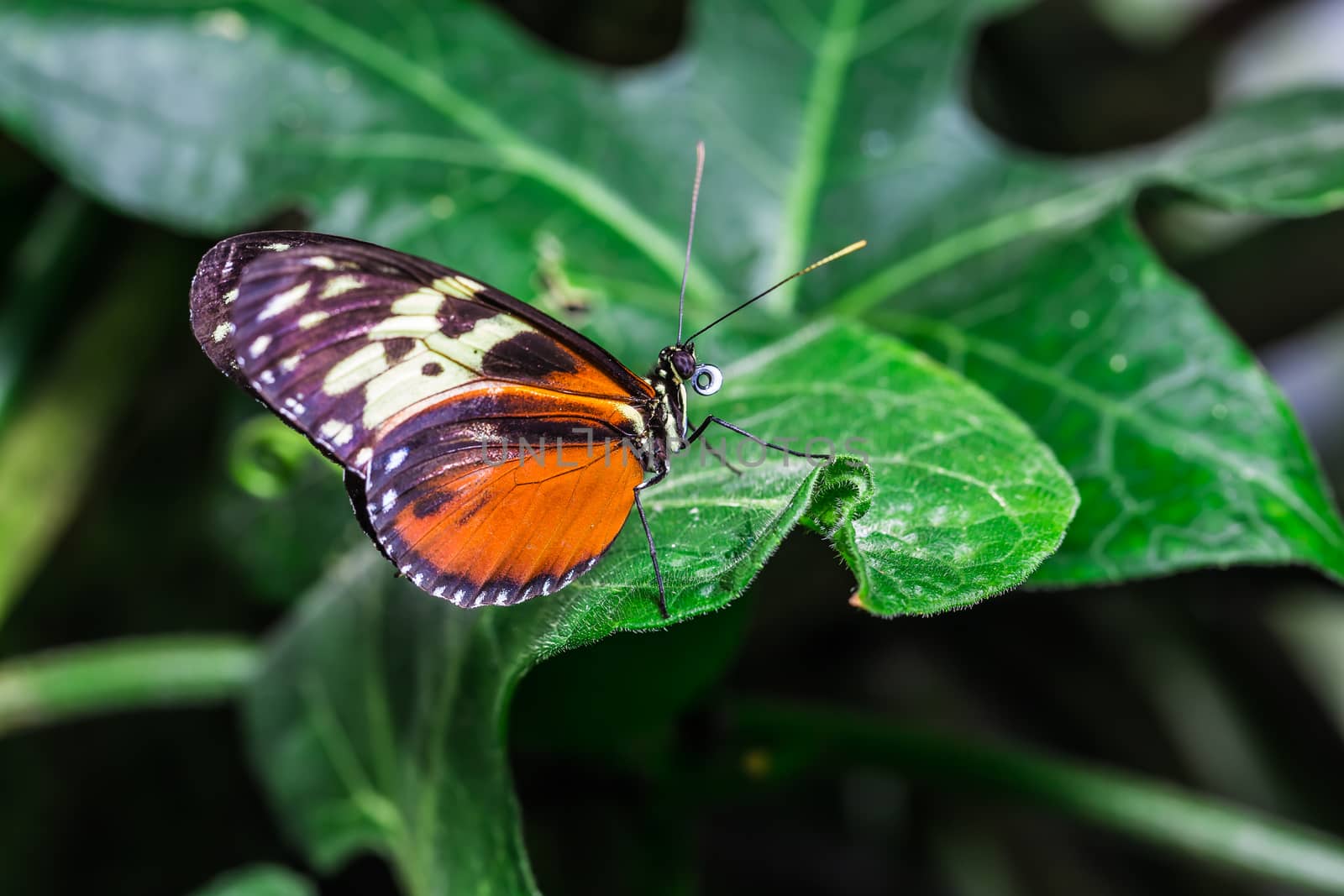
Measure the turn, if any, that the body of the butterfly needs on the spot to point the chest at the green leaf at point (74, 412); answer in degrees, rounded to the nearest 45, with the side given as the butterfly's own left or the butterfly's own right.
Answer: approximately 135° to the butterfly's own left

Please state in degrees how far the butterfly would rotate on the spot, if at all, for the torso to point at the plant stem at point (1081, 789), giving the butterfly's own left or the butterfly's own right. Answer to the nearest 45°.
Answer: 0° — it already faces it

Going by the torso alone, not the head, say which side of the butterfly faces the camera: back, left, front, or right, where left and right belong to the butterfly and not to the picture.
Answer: right
